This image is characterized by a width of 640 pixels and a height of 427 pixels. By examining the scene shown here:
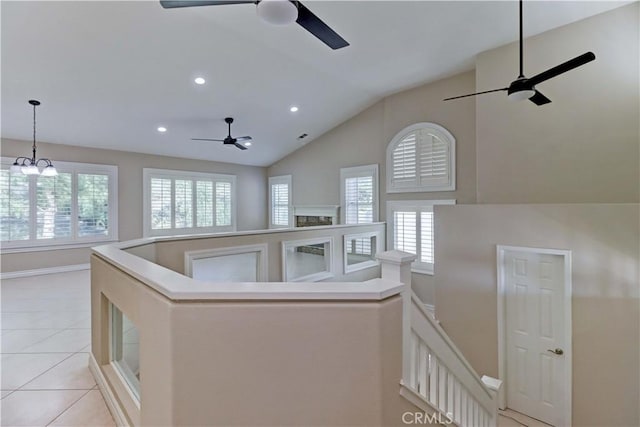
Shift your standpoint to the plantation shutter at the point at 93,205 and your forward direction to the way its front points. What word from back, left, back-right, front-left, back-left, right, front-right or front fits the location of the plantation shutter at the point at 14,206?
right

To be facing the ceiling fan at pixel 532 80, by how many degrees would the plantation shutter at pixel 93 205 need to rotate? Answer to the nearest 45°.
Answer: approximately 45° to its left

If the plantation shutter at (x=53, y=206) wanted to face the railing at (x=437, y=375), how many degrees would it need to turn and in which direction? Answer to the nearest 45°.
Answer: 0° — it already faces it

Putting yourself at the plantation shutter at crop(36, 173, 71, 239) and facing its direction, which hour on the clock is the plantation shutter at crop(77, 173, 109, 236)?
the plantation shutter at crop(77, 173, 109, 236) is roughly at 9 o'clock from the plantation shutter at crop(36, 173, 71, 239).

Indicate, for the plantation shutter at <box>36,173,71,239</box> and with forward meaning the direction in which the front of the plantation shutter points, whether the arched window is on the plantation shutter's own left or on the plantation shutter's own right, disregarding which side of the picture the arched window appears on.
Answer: on the plantation shutter's own left

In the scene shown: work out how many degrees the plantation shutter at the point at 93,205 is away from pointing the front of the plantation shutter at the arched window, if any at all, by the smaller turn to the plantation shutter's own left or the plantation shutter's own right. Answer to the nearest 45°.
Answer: approximately 45° to the plantation shutter's own left

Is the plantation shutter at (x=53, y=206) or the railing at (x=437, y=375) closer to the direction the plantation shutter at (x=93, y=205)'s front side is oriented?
the railing

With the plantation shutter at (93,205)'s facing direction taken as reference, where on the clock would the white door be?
The white door is roughly at 11 o'clock from the plantation shutter.

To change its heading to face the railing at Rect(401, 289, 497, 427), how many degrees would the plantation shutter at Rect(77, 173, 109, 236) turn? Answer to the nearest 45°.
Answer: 0° — it already faces it

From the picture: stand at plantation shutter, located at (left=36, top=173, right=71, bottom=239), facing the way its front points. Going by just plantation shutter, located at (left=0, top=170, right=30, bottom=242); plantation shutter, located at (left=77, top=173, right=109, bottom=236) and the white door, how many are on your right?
1

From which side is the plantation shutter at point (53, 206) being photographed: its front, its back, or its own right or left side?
front

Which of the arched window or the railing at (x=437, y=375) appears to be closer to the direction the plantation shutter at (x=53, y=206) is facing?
the railing

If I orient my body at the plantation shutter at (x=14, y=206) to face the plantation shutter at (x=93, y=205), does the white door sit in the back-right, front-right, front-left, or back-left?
front-right

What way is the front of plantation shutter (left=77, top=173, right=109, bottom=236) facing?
toward the camera

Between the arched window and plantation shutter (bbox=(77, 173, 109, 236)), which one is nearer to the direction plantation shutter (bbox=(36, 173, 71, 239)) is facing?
the arched window

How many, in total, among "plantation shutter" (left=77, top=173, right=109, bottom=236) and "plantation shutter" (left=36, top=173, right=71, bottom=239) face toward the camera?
2

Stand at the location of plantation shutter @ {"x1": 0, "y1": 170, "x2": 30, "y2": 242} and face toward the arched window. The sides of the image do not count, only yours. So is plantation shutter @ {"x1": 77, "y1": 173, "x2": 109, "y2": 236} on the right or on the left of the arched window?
left
